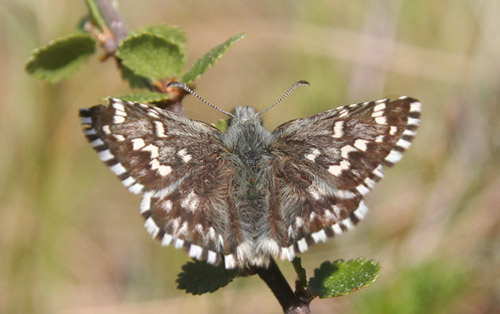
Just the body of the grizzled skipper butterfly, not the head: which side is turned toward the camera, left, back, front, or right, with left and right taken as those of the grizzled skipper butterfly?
back
